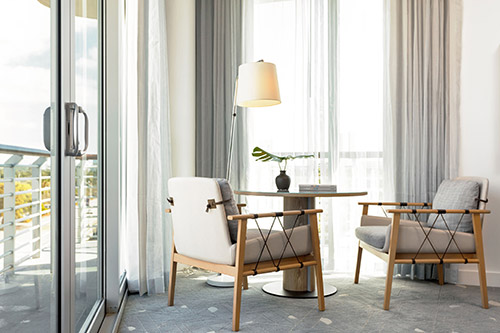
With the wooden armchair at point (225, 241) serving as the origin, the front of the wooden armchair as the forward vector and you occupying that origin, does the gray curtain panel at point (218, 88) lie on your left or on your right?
on your left

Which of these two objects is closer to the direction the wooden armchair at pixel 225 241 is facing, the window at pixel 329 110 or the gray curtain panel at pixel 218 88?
the window

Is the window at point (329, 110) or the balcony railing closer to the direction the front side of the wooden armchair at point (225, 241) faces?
the window

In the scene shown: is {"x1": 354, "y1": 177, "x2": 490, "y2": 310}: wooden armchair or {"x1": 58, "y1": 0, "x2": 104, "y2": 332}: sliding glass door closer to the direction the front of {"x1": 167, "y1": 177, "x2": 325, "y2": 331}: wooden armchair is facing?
the wooden armchair

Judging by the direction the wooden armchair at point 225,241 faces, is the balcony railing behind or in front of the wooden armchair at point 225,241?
behind

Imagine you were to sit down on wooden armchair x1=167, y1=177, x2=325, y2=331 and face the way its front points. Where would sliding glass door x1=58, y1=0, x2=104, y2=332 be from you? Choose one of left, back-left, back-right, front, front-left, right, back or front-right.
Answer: back

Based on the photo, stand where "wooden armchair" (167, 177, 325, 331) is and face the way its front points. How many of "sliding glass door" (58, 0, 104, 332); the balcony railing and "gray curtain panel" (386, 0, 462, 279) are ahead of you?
1

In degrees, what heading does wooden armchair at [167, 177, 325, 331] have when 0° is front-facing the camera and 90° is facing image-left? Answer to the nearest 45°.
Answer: approximately 225°

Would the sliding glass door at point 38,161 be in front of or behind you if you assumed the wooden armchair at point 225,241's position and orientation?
behind

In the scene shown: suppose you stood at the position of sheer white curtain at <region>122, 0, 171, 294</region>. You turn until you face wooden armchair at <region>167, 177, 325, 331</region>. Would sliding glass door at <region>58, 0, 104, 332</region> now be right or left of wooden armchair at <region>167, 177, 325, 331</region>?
right

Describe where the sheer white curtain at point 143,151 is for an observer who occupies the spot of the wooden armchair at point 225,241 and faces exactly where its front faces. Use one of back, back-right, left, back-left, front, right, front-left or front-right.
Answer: left

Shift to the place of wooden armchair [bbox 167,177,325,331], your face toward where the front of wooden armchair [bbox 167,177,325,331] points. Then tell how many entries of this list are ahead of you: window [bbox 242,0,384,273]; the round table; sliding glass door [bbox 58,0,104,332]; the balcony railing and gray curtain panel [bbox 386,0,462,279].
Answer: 3

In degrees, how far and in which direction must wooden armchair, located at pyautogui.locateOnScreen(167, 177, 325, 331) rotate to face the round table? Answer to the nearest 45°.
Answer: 0° — it already faces it
